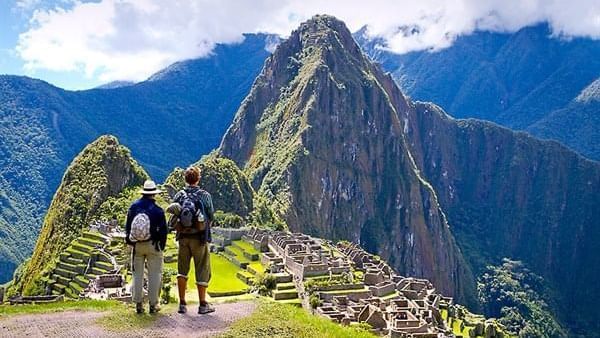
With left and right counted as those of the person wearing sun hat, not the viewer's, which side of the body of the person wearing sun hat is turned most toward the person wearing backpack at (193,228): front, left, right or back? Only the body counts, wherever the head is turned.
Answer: right

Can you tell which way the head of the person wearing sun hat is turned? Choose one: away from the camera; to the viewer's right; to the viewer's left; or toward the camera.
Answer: away from the camera

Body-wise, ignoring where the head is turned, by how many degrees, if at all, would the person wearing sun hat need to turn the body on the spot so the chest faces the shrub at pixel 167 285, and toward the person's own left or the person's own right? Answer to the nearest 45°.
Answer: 0° — they already face it

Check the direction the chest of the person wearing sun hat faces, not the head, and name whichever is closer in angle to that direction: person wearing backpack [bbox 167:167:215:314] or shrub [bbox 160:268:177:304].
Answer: the shrub

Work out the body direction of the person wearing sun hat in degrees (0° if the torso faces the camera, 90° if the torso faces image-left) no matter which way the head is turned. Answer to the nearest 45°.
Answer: approximately 180°
